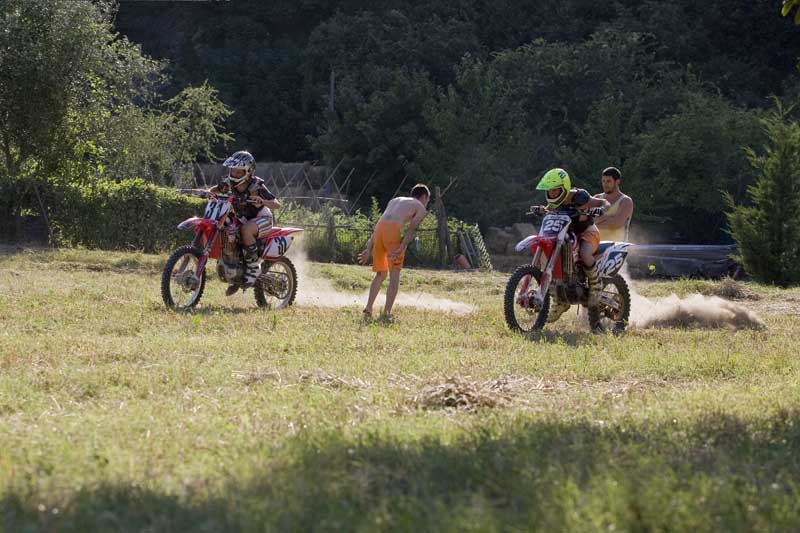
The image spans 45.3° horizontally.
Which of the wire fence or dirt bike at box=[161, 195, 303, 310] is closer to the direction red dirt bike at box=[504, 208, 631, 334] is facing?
the dirt bike

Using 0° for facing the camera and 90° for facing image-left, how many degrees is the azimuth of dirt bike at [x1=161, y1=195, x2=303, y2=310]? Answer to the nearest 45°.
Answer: approximately 45°

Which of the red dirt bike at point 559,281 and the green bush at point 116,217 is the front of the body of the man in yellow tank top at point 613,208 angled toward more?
the red dirt bike

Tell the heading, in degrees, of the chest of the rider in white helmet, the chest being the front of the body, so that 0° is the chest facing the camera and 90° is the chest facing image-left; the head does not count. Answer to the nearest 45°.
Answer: approximately 45°

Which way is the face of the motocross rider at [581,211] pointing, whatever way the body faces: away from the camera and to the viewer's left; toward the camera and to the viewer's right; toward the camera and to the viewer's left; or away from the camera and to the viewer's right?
toward the camera and to the viewer's left

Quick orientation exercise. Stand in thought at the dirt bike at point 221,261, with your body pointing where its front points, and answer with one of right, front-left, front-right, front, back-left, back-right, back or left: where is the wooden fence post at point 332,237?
back-right
